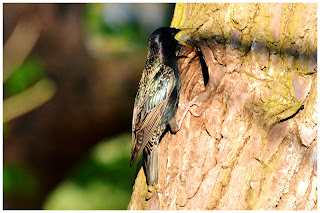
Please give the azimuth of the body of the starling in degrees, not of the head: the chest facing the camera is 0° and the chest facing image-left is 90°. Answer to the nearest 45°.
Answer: approximately 270°
